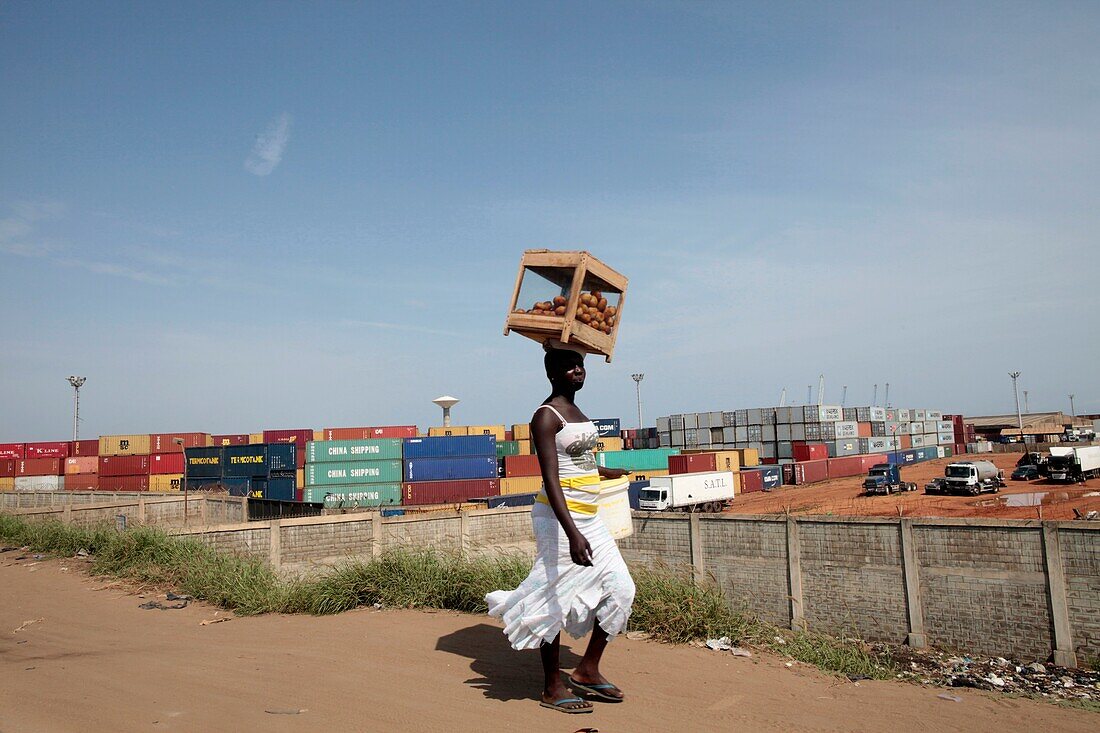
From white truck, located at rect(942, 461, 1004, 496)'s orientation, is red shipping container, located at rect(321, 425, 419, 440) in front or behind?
in front

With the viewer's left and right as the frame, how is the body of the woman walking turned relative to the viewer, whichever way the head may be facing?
facing the viewer and to the right of the viewer

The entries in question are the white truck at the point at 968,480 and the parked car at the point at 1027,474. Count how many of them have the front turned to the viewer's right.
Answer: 0

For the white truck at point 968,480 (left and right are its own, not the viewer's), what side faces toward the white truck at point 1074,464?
back

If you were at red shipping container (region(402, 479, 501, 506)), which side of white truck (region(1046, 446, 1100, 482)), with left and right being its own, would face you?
front

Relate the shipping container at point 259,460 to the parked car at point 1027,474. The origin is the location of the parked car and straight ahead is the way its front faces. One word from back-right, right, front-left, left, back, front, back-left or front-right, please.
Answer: front

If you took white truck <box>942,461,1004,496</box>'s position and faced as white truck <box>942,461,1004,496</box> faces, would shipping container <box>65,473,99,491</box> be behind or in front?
in front

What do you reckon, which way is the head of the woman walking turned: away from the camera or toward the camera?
toward the camera

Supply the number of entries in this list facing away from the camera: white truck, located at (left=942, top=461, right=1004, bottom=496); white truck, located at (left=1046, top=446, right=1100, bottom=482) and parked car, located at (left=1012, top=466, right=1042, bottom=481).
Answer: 0

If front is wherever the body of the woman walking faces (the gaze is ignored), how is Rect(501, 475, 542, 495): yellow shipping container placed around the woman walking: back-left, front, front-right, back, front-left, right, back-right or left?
back-left

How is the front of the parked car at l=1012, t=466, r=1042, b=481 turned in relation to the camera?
facing the viewer and to the left of the viewer

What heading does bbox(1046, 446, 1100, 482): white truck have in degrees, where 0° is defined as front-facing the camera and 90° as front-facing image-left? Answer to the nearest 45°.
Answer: approximately 45°

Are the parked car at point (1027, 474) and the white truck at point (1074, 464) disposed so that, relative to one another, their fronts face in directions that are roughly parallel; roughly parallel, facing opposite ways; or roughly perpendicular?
roughly parallel

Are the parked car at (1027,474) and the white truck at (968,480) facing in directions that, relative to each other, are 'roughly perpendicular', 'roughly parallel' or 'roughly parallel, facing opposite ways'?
roughly parallel

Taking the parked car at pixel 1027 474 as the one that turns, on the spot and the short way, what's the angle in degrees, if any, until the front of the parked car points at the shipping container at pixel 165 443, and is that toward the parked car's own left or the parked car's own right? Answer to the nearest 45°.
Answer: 0° — it already faces it

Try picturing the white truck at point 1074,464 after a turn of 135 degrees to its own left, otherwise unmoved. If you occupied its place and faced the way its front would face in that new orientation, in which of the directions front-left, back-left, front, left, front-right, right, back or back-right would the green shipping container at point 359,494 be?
back-right
